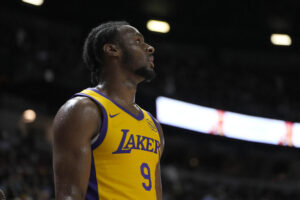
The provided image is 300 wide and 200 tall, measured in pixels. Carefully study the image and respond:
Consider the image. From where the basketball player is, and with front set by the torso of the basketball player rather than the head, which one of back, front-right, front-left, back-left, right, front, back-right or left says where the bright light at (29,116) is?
back-left

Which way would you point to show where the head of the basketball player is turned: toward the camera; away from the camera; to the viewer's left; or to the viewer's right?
to the viewer's right

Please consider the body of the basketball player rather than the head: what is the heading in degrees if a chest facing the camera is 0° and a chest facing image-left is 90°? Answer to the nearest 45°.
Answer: approximately 315°
